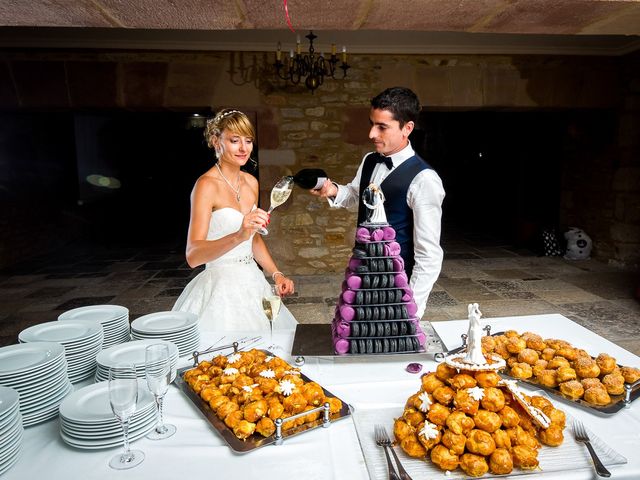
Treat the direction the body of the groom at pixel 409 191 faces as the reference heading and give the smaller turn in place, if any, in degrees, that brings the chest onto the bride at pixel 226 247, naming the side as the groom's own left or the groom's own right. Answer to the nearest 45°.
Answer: approximately 45° to the groom's own right

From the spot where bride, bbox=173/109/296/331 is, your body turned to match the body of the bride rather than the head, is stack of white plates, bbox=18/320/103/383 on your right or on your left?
on your right

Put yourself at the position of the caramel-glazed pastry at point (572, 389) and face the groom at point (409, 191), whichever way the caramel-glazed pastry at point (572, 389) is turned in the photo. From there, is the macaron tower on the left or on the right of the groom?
left

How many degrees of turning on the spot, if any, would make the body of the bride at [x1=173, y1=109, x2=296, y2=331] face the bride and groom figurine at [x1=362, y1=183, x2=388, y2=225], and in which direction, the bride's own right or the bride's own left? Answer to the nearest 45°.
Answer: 0° — they already face it

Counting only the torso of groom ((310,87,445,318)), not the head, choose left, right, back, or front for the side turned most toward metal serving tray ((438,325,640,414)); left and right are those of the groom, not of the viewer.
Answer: left

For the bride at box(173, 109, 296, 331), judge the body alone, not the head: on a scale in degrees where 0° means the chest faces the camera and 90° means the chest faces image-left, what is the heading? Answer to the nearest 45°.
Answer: approximately 315°

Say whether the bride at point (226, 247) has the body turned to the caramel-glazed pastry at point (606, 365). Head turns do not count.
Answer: yes

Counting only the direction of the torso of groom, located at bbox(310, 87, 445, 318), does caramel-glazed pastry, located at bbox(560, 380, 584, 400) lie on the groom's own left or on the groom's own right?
on the groom's own left

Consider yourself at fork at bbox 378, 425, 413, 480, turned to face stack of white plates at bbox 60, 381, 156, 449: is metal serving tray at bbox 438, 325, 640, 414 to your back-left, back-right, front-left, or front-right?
back-right

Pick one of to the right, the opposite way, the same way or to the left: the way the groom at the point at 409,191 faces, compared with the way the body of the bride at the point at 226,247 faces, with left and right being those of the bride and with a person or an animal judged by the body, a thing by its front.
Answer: to the right
